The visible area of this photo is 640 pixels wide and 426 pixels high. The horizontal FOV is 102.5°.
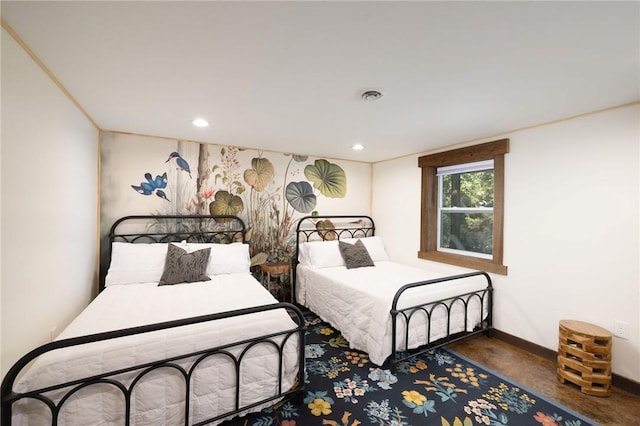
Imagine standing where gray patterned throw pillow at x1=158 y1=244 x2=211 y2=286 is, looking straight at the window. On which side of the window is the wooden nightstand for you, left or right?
left

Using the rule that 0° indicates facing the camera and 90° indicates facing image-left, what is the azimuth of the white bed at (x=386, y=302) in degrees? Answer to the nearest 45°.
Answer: approximately 315°

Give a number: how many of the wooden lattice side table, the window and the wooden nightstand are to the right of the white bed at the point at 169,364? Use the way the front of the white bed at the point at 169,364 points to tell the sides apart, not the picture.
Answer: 0

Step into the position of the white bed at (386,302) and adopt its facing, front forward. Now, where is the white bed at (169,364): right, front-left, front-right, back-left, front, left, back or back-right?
right

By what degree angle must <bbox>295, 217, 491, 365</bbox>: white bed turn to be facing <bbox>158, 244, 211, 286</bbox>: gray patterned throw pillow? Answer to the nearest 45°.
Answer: approximately 135° to its right

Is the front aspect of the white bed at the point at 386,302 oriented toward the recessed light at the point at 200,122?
no

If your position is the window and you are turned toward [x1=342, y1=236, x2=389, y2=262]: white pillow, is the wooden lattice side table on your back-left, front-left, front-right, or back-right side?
back-left

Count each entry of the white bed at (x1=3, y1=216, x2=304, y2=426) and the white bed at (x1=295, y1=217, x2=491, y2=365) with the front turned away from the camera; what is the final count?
0

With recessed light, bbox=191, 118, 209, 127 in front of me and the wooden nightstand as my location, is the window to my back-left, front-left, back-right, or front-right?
back-left

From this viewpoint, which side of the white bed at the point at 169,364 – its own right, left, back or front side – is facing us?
front

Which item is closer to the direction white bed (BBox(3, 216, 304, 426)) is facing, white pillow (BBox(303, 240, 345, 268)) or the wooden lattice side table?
the wooden lattice side table

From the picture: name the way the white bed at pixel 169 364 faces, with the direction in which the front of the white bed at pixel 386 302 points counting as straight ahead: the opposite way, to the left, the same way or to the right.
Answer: the same way

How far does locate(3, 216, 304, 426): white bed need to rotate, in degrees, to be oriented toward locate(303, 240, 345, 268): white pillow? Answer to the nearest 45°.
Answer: approximately 135° to its left

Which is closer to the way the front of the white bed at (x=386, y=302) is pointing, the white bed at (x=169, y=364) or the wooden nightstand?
the white bed

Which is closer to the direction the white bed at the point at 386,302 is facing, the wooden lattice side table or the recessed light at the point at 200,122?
the wooden lattice side table

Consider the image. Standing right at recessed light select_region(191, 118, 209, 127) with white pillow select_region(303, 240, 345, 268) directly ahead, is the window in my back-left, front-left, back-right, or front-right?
front-right

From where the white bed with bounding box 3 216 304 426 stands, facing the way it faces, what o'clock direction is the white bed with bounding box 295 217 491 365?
the white bed with bounding box 295 217 491 365 is roughly at 9 o'clock from the white bed with bounding box 3 216 304 426.

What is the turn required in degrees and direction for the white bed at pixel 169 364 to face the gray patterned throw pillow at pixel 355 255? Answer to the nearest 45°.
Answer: approximately 135° to its left

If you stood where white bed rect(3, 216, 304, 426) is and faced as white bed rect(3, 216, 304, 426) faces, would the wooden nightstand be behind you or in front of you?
behind
